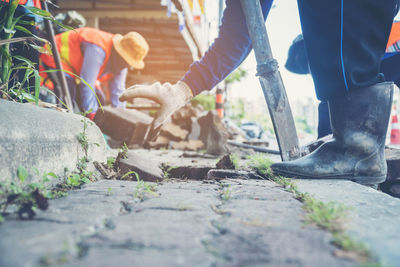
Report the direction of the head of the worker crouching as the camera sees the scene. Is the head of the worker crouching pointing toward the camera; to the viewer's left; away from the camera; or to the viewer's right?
to the viewer's right

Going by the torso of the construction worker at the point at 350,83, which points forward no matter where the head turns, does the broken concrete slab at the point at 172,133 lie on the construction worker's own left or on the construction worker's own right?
on the construction worker's own right

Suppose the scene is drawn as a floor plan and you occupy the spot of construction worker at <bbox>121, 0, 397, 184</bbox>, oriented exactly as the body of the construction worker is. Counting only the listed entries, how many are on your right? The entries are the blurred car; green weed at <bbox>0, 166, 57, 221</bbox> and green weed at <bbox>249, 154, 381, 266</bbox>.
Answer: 1

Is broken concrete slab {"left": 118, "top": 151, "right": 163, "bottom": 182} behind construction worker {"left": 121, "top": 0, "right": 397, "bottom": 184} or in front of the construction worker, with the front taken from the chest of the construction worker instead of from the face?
in front

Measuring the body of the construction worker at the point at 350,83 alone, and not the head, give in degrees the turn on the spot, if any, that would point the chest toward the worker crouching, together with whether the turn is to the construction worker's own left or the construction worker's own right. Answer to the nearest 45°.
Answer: approximately 45° to the construction worker's own right

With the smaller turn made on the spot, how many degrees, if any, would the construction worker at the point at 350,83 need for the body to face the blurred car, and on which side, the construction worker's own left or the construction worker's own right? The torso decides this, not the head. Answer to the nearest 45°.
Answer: approximately 90° to the construction worker's own right

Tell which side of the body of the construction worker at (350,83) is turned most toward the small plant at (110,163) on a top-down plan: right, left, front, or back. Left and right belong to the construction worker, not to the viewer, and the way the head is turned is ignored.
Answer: front

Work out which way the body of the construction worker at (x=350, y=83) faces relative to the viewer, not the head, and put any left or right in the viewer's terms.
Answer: facing to the left of the viewer

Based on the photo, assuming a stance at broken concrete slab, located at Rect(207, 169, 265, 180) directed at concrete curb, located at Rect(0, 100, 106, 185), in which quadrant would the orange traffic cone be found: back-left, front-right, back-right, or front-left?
back-right

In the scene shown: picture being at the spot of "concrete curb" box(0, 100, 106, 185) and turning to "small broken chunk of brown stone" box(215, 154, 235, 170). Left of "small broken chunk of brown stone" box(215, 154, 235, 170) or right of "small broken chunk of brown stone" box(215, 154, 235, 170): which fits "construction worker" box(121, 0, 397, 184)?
right

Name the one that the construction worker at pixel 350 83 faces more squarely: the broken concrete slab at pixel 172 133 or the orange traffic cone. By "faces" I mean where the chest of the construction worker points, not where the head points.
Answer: the broken concrete slab

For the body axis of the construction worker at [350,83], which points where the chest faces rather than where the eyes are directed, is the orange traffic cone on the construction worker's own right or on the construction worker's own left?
on the construction worker's own right
